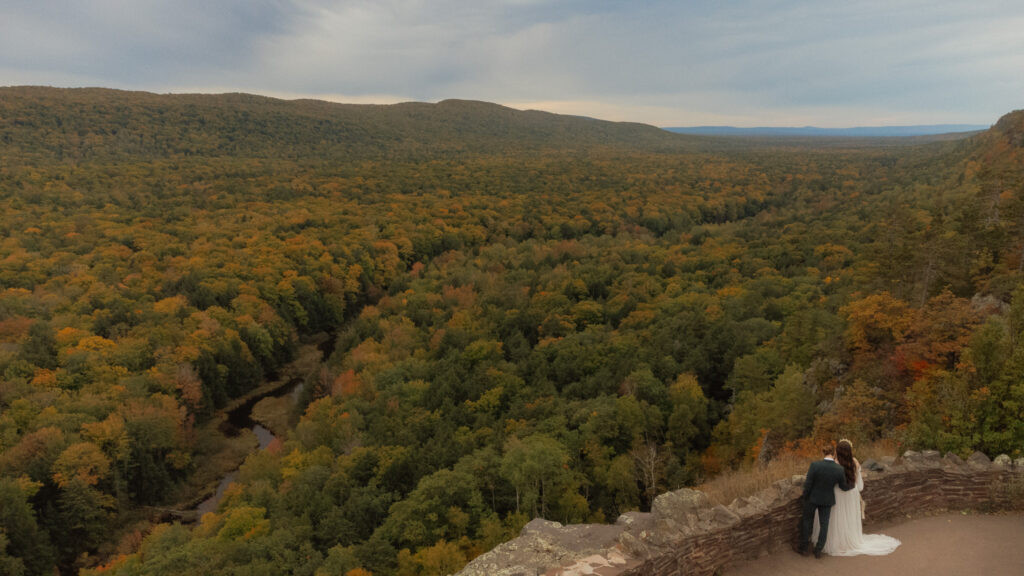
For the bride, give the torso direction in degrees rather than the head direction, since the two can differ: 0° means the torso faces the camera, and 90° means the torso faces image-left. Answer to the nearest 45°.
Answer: approximately 135°
